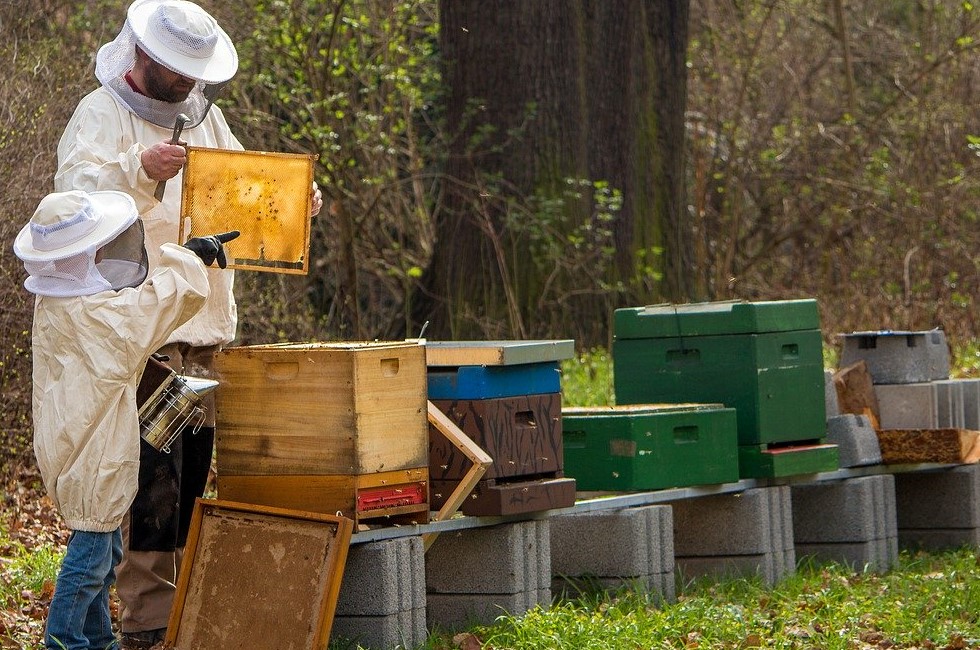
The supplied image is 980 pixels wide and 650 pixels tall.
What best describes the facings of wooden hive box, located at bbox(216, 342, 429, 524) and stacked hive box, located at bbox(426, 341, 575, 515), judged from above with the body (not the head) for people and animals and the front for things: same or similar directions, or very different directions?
same or similar directions

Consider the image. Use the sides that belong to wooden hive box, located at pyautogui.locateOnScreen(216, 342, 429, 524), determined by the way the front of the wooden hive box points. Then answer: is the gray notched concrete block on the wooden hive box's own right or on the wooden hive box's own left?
on the wooden hive box's own left

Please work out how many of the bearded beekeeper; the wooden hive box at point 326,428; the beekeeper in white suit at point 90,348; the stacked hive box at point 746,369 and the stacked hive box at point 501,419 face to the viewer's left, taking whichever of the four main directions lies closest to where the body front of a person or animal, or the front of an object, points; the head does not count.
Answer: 0

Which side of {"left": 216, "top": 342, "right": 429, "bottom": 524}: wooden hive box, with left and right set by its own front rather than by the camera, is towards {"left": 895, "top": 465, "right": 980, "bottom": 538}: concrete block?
left

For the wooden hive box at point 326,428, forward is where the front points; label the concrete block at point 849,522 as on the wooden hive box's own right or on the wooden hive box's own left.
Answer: on the wooden hive box's own left

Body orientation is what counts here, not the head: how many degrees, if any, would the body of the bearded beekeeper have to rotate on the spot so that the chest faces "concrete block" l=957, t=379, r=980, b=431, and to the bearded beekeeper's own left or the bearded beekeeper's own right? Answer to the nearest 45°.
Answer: approximately 90° to the bearded beekeeper's own left

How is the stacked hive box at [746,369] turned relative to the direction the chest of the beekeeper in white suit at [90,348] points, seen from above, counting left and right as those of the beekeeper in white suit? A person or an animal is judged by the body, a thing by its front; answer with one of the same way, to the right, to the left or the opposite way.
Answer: to the right

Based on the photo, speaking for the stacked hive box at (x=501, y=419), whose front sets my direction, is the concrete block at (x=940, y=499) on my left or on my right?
on my left

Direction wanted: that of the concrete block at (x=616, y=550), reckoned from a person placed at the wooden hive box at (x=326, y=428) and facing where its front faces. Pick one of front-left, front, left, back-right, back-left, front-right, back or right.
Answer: left

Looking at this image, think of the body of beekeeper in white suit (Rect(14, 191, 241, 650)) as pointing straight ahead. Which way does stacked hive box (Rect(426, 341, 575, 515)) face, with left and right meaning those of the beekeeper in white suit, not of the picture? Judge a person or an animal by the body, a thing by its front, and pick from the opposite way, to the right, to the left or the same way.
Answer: to the right

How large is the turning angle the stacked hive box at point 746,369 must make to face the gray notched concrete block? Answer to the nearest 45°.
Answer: approximately 90° to its left

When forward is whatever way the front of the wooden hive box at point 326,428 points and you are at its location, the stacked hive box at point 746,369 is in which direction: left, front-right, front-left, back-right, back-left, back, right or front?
left

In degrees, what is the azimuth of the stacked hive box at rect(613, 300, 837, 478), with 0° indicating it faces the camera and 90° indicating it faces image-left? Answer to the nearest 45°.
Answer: approximately 315°

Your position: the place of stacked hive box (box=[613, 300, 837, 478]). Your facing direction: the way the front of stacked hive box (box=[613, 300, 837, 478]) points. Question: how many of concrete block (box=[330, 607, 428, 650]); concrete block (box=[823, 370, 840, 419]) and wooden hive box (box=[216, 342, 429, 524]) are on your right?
2

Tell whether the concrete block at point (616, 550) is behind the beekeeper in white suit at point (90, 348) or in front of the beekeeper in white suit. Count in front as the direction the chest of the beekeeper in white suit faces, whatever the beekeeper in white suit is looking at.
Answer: in front

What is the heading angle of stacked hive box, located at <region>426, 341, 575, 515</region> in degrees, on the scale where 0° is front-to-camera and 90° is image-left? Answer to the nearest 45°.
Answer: approximately 315°

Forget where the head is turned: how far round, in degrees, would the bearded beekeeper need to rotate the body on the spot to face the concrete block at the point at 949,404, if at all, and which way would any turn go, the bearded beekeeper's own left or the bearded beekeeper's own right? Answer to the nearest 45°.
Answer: approximately 90° to the bearded beekeeper's own left

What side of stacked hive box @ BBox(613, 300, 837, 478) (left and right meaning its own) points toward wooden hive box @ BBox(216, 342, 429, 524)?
right

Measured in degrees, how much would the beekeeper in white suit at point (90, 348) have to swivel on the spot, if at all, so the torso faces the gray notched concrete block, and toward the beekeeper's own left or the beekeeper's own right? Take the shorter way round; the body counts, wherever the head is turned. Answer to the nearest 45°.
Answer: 0° — they already face it
